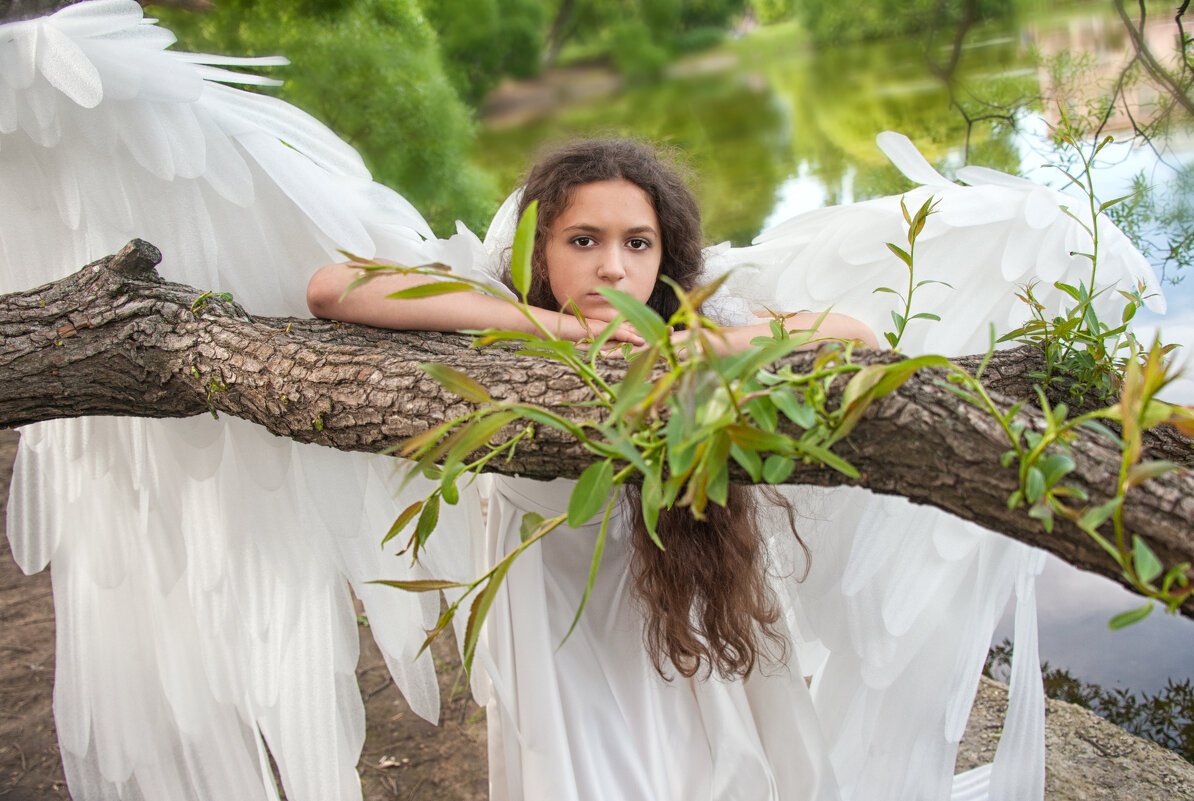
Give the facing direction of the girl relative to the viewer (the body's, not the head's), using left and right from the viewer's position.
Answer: facing the viewer

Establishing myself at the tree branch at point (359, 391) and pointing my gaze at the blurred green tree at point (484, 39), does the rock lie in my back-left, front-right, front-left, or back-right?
front-right

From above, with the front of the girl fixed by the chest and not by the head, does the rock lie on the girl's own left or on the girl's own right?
on the girl's own left

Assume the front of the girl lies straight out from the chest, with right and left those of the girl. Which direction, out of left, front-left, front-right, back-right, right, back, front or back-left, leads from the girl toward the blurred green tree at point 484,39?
back
